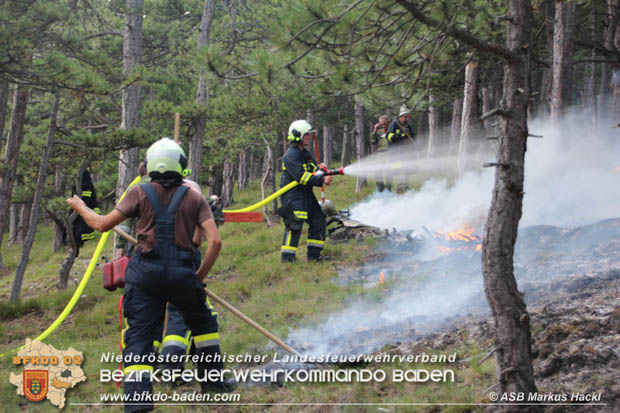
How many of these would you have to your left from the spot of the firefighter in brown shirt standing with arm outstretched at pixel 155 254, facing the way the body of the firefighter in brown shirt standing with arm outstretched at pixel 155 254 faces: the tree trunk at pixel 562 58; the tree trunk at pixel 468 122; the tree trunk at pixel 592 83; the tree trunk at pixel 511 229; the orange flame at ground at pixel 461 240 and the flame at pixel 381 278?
0

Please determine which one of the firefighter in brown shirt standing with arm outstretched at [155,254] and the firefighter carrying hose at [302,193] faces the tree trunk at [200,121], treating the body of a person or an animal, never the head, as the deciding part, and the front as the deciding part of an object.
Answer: the firefighter in brown shirt standing with arm outstretched at [155,254]

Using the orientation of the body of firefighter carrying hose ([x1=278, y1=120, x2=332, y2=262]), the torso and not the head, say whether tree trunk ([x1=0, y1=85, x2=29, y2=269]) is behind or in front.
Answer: behind

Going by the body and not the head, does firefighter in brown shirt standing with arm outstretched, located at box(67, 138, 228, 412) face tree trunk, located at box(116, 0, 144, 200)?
yes

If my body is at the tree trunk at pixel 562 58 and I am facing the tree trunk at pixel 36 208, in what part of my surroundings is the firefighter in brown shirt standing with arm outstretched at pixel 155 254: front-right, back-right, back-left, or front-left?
front-left

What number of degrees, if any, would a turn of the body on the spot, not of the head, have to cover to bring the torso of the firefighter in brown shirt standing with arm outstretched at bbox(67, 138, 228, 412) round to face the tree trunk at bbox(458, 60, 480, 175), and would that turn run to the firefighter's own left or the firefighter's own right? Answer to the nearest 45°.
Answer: approximately 45° to the firefighter's own right

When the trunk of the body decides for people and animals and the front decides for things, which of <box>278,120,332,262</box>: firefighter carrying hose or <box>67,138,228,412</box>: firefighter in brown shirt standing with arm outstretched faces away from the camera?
<box>67,138,228,412</box>: firefighter in brown shirt standing with arm outstretched

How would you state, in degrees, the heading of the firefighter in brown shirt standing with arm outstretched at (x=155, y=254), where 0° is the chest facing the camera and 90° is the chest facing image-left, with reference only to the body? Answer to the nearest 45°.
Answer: approximately 180°

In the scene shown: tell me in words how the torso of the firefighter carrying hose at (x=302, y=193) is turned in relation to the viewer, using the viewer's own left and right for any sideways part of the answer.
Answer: facing to the right of the viewer

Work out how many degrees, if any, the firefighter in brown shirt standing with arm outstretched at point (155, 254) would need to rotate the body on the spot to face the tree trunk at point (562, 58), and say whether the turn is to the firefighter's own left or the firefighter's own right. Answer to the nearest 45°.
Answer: approximately 45° to the firefighter's own right

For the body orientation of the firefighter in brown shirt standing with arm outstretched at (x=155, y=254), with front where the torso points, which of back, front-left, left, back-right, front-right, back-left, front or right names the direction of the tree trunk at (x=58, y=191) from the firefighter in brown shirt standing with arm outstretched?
front

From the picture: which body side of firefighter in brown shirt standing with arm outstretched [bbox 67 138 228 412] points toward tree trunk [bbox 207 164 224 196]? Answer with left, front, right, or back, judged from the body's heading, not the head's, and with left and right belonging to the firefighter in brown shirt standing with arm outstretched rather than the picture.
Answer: front

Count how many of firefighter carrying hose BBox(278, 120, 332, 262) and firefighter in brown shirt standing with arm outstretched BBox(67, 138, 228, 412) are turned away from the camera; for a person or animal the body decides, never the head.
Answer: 1

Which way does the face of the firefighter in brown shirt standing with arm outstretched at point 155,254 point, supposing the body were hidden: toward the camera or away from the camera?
away from the camera
